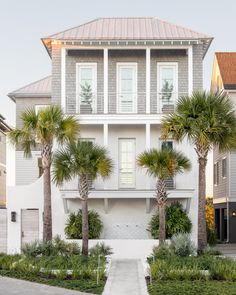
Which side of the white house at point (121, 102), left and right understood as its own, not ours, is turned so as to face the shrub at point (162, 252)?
front

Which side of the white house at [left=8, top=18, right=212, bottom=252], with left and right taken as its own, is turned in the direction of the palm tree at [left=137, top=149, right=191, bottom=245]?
front

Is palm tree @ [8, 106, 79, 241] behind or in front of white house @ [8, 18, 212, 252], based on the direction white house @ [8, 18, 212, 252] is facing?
in front

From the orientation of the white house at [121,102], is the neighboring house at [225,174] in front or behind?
behind

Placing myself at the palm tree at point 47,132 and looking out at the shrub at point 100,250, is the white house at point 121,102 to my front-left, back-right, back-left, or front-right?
front-left

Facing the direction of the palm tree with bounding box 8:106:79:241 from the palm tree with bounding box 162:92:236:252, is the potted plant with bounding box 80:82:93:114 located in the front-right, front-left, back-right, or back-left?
front-right

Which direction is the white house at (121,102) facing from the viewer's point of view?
toward the camera
